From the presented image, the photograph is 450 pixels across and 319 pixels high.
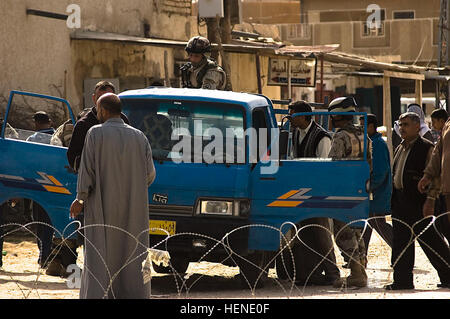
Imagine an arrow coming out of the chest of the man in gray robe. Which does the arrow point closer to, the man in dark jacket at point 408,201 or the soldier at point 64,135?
the soldier

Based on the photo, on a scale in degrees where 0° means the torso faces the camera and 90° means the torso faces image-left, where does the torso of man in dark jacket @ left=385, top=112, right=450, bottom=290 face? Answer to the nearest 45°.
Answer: approximately 45°

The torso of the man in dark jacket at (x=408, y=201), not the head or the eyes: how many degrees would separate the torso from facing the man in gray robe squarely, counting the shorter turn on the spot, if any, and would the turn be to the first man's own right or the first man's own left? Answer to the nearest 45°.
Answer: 0° — they already face them

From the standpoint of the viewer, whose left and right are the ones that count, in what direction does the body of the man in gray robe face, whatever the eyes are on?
facing away from the viewer

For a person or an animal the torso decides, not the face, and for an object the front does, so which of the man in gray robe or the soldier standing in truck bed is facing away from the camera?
the man in gray robe

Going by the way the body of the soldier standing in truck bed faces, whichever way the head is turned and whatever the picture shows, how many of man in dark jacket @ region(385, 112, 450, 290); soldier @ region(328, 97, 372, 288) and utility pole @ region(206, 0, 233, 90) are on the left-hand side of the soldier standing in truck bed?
2

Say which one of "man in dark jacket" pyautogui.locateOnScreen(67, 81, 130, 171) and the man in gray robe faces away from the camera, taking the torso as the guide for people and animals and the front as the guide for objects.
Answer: the man in gray robe

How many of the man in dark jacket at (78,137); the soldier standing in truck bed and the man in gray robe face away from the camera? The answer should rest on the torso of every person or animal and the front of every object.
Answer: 1
